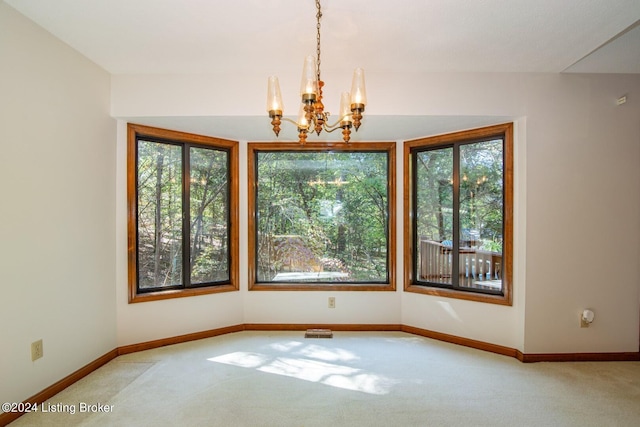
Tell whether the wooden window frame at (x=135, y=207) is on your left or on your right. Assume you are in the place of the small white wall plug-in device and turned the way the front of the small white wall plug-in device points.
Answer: on your right

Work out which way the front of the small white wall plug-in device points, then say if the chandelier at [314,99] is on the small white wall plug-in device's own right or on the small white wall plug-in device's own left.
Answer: on the small white wall plug-in device's own right

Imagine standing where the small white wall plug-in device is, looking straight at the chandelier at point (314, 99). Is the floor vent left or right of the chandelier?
right

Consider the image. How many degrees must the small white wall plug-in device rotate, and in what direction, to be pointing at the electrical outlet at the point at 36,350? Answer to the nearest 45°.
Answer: approximately 90° to its right

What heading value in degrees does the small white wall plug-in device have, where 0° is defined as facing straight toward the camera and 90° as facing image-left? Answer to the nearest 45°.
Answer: approximately 315°
